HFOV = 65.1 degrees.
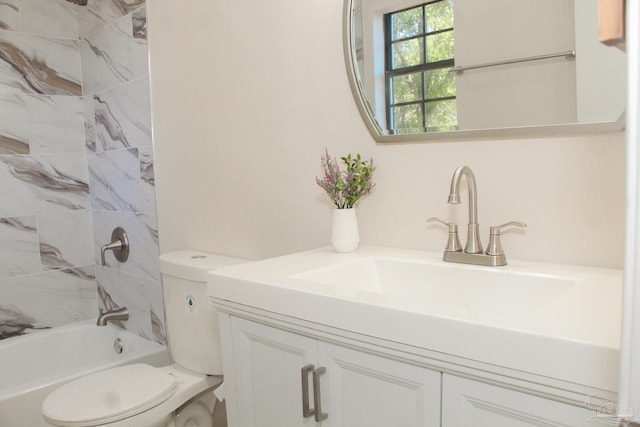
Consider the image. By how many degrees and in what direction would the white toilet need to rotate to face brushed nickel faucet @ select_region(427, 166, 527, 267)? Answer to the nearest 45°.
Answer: approximately 90° to its left

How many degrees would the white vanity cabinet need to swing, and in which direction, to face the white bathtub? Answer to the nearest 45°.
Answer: approximately 90° to its right

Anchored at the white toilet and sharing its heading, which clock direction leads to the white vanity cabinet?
The white vanity cabinet is roughly at 10 o'clock from the white toilet.

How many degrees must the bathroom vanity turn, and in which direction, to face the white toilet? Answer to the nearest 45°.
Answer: approximately 90° to its right

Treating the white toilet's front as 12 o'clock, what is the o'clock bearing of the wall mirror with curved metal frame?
The wall mirror with curved metal frame is roughly at 9 o'clock from the white toilet.

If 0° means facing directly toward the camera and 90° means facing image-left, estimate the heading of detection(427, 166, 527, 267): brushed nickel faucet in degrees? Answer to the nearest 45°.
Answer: approximately 45°

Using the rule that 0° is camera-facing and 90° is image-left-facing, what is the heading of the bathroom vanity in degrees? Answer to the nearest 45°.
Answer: approximately 45°

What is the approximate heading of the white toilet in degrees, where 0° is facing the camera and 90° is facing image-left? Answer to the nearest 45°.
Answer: approximately 45°
